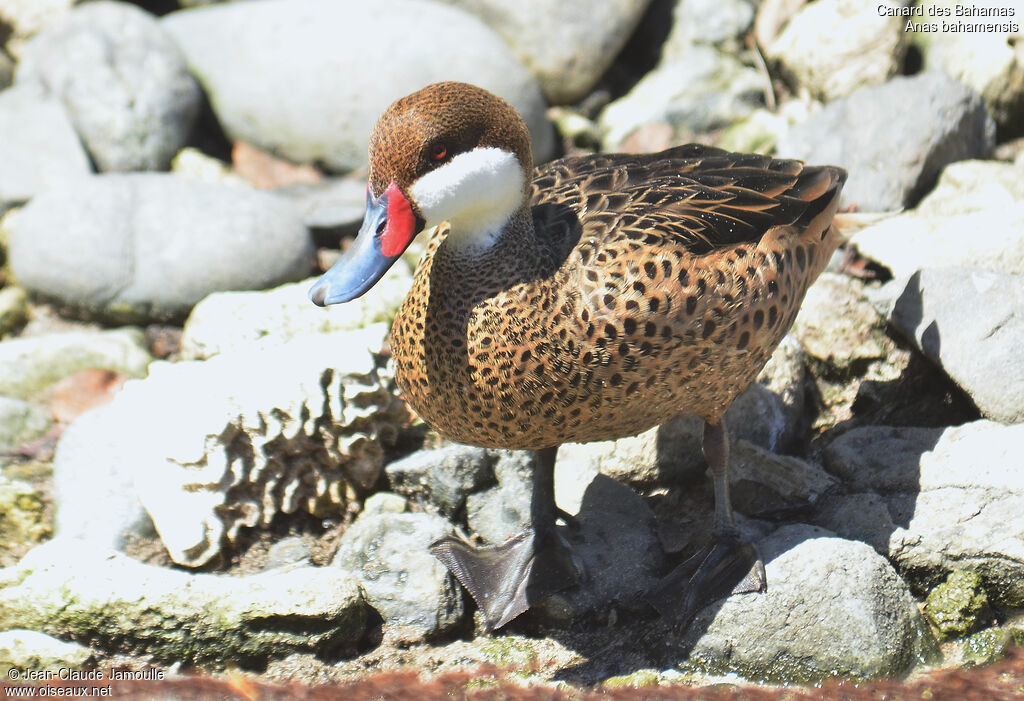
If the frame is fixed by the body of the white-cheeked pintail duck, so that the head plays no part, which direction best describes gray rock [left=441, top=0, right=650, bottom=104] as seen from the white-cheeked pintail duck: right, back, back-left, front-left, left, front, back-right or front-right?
back-right

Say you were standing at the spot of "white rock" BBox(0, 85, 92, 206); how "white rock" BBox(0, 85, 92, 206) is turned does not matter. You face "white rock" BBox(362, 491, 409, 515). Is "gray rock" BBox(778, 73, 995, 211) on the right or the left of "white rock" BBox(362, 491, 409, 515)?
left

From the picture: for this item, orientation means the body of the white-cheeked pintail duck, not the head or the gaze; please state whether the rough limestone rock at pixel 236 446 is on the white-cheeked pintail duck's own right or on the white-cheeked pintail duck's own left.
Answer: on the white-cheeked pintail duck's own right

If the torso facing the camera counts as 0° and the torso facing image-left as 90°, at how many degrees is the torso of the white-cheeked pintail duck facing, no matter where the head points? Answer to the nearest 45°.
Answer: approximately 45°

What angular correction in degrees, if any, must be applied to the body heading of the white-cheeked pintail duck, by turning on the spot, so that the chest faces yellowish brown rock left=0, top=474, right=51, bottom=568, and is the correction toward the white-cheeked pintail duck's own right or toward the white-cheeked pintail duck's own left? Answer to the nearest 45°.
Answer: approximately 45° to the white-cheeked pintail duck's own right

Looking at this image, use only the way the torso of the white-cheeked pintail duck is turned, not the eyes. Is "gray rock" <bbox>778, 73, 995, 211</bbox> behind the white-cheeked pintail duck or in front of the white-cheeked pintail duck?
behind

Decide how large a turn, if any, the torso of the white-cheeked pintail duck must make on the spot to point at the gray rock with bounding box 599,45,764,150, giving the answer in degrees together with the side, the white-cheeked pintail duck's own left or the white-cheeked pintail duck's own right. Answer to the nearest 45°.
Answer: approximately 135° to the white-cheeked pintail duck's own right

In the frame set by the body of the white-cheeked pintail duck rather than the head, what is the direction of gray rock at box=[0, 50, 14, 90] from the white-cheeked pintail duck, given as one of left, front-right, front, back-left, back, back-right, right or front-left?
right
